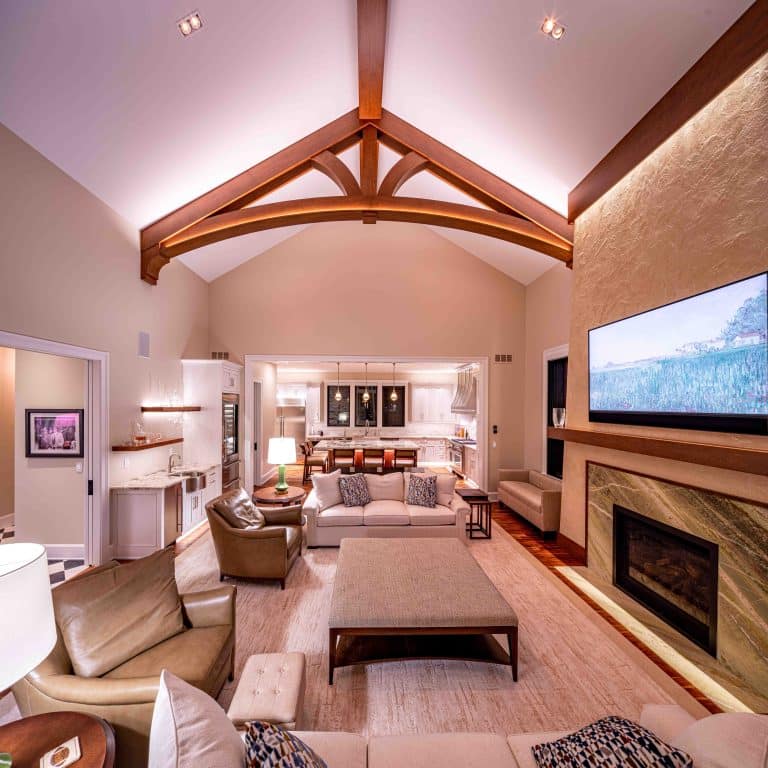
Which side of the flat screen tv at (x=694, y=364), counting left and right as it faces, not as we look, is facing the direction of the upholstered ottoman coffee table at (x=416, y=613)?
front

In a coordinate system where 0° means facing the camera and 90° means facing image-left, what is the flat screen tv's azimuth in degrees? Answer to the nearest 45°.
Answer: approximately 45°

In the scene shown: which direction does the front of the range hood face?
to the viewer's left

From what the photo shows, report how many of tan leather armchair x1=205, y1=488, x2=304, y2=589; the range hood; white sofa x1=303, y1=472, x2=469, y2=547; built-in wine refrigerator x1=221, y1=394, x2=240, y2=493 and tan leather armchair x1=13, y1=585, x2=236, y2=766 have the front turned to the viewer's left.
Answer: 1

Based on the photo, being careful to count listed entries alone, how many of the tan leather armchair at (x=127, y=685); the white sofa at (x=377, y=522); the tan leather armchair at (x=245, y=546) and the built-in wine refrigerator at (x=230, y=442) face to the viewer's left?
0

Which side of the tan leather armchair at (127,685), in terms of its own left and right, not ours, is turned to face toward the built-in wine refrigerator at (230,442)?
left

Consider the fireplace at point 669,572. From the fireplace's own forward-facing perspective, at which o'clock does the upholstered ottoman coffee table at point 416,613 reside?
The upholstered ottoman coffee table is roughly at 12 o'clock from the fireplace.

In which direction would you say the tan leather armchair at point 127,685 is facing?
to the viewer's right

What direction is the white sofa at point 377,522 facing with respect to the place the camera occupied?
facing the viewer

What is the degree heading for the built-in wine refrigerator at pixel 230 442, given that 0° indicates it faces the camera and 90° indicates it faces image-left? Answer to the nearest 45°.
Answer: approximately 315°

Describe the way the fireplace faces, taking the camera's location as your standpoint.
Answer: facing the viewer and to the left of the viewer

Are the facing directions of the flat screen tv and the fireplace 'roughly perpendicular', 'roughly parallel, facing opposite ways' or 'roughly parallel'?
roughly parallel
